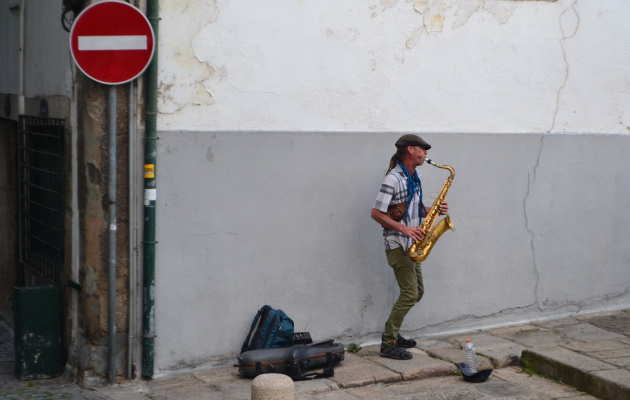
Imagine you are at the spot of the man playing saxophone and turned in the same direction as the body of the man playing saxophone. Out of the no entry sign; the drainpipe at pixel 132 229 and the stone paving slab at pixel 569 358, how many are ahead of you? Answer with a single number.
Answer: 1

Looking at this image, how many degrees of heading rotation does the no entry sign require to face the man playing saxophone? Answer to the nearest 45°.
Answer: approximately 90° to its left

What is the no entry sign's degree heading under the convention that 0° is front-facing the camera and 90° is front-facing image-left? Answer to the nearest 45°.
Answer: approximately 0°

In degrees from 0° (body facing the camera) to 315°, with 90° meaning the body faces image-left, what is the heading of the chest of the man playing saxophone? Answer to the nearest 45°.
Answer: approximately 270°

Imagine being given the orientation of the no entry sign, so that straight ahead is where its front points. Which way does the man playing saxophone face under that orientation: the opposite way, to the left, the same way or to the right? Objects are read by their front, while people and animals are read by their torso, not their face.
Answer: to the left

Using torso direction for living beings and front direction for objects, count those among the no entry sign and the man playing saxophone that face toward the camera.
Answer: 1

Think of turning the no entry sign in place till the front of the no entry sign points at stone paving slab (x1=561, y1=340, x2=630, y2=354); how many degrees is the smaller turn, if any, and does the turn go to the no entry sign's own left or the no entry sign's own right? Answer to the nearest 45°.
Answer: approximately 90° to the no entry sign's own left

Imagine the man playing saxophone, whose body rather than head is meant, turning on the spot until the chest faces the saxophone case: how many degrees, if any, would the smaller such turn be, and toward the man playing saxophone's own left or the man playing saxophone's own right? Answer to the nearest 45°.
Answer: approximately 135° to the man playing saxophone's own right

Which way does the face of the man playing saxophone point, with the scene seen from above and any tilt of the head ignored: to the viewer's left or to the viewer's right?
to the viewer's right

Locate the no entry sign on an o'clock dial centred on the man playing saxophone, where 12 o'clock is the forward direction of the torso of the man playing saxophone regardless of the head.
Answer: The no entry sign is roughly at 5 o'clock from the man playing saxophone.
